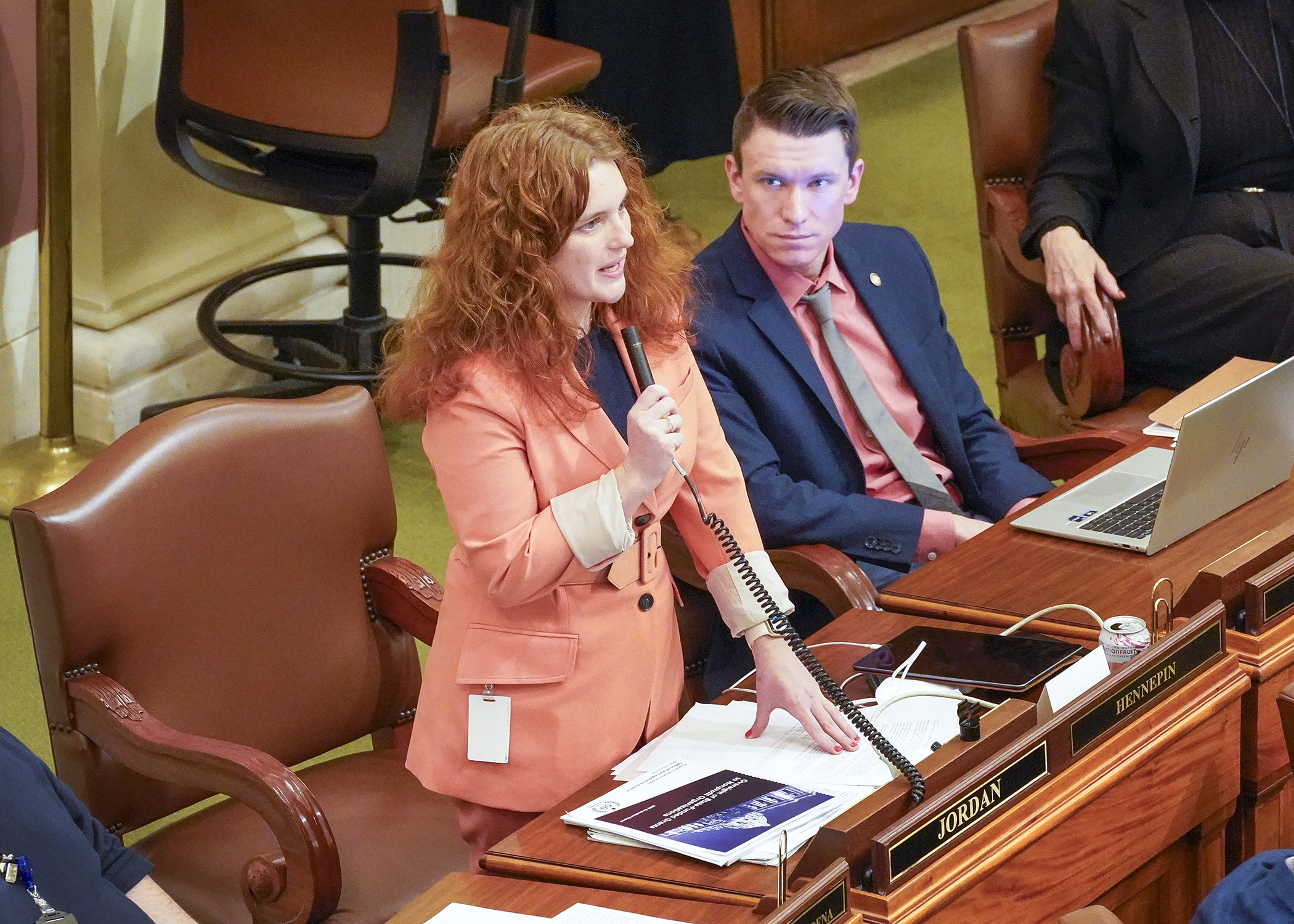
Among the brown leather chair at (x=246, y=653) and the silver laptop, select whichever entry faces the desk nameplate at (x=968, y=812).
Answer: the brown leather chair

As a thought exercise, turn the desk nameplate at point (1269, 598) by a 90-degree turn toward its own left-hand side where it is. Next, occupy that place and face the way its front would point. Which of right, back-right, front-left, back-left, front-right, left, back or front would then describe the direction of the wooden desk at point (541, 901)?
back

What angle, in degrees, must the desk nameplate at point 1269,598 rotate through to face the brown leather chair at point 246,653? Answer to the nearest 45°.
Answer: approximately 135° to its right

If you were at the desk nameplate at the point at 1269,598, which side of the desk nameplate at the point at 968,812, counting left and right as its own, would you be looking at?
left

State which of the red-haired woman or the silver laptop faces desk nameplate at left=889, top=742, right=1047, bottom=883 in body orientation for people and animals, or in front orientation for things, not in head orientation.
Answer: the red-haired woman

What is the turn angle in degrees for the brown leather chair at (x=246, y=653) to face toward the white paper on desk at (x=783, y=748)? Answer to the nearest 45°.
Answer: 0° — it already faces it

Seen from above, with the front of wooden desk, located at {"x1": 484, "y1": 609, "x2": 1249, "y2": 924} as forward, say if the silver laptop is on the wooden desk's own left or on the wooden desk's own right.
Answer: on the wooden desk's own left
